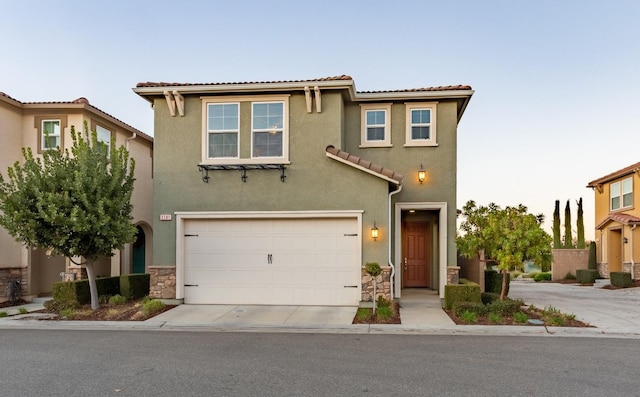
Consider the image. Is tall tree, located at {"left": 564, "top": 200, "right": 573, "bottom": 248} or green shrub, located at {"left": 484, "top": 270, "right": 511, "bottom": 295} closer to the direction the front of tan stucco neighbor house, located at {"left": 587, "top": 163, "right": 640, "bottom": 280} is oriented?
the green shrub

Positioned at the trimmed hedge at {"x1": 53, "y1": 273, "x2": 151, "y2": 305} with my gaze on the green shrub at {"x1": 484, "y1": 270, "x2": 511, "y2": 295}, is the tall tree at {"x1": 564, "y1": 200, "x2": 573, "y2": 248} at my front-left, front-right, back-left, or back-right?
front-left

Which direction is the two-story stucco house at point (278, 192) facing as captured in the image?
toward the camera

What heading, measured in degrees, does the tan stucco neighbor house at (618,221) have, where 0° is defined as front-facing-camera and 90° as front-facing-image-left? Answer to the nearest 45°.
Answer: approximately 45°

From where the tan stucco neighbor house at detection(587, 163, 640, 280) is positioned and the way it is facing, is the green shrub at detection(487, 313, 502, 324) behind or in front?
in front

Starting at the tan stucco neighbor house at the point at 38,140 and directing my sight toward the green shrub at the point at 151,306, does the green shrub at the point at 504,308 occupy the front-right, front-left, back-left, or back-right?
front-left

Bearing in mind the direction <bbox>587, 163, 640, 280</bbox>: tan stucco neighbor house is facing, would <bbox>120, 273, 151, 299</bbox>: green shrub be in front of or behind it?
in front

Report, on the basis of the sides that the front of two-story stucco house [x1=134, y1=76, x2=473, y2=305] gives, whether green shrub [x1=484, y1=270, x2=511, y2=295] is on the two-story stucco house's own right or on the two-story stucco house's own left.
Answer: on the two-story stucco house's own left

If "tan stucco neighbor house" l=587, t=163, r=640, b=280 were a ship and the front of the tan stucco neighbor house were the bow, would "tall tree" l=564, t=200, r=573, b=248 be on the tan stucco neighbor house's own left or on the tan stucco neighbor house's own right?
on the tan stucco neighbor house's own right

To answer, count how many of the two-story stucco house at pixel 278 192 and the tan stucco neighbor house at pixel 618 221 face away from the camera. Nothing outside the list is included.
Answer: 0

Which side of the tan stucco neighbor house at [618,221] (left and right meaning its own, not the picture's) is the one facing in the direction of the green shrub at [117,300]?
front

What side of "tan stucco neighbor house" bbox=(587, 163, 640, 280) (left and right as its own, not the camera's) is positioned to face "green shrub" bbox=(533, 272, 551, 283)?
right
